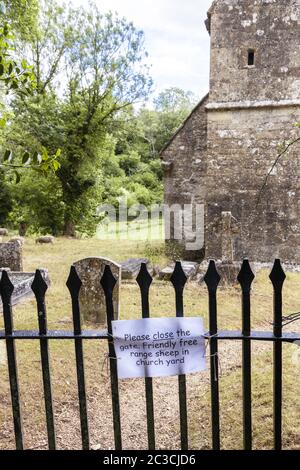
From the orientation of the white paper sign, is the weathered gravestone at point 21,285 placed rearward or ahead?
rearward

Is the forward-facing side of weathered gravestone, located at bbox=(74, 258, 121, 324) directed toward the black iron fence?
yes

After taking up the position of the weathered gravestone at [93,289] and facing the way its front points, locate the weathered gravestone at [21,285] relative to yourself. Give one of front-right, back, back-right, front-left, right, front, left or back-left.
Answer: back-right

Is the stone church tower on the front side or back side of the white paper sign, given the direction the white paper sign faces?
on the back side

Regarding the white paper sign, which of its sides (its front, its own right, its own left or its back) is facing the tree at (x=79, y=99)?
back

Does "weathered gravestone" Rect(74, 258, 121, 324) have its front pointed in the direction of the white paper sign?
yes

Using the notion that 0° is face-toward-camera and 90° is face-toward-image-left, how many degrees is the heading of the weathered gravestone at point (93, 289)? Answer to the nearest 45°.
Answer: approximately 0°

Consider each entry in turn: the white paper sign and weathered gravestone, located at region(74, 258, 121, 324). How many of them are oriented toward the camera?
2

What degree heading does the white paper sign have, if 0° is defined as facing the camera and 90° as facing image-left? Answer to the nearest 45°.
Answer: approximately 0°

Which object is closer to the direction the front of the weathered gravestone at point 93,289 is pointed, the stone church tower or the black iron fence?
the black iron fence

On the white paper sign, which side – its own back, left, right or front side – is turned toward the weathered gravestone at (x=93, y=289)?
back
